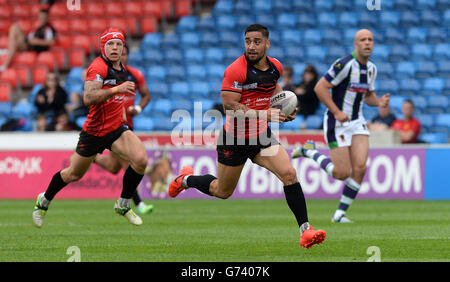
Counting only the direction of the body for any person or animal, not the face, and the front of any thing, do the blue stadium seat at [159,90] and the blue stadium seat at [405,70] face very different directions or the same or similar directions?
same or similar directions

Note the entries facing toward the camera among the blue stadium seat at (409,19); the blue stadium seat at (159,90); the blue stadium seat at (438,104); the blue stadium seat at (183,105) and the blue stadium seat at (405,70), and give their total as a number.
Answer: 5

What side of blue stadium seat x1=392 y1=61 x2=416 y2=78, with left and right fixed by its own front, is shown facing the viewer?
front

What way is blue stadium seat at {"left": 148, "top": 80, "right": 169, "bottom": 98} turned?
toward the camera

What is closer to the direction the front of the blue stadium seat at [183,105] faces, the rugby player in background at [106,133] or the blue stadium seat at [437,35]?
the rugby player in background

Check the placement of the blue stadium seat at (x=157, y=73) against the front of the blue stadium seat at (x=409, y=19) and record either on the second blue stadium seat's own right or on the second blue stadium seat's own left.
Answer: on the second blue stadium seat's own right

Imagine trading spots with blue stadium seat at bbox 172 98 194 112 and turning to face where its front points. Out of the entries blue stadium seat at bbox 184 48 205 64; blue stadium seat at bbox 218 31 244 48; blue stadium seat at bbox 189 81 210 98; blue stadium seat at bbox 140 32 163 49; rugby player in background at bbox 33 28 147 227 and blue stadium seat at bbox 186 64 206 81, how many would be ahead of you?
1

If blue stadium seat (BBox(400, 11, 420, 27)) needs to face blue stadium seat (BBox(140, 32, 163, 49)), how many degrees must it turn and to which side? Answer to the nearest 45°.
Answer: approximately 90° to its right

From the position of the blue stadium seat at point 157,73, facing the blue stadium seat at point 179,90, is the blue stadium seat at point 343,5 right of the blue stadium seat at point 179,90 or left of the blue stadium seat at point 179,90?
left

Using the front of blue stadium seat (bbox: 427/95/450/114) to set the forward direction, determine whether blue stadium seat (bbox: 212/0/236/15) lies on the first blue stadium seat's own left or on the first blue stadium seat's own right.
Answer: on the first blue stadium seat's own right

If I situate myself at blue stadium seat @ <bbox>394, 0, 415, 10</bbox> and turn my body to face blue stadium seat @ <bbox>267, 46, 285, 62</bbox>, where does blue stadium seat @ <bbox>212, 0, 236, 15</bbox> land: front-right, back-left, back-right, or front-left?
front-right

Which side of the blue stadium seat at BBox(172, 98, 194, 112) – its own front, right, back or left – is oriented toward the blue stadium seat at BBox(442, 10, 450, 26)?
left

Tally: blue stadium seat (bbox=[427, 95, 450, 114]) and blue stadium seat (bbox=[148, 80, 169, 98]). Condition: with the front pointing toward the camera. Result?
2

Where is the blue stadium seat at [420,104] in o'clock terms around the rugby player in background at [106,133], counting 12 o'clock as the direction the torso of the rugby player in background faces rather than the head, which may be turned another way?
The blue stadium seat is roughly at 9 o'clock from the rugby player in background.

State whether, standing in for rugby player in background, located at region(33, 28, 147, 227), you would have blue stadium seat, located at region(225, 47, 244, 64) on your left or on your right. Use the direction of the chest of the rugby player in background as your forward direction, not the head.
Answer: on your left
